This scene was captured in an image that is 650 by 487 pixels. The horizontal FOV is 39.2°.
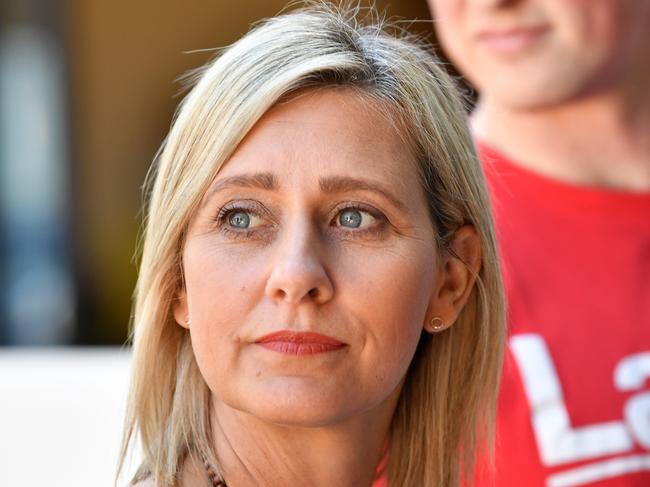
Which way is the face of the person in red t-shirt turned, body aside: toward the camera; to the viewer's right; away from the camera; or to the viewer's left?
toward the camera

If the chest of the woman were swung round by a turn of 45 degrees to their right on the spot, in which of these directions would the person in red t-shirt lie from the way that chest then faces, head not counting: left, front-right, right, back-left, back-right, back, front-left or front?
back

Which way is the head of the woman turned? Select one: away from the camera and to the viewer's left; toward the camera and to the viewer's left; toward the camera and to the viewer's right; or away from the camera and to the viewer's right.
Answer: toward the camera and to the viewer's left

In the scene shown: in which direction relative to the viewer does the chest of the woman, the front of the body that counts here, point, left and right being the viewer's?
facing the viewer
